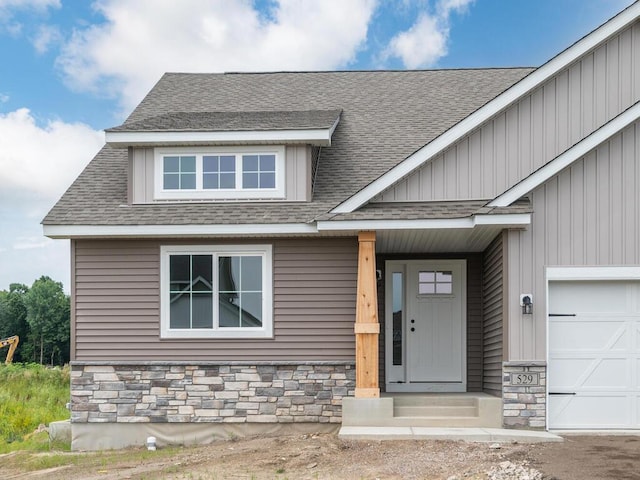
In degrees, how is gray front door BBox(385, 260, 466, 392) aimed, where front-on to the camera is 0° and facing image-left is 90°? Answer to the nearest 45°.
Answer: approximately 0°

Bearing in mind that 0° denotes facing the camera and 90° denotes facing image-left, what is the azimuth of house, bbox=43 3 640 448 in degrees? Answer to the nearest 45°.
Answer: approximately 0°

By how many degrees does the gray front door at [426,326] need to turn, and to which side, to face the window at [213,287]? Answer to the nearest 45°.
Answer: approximately 45° to its right
